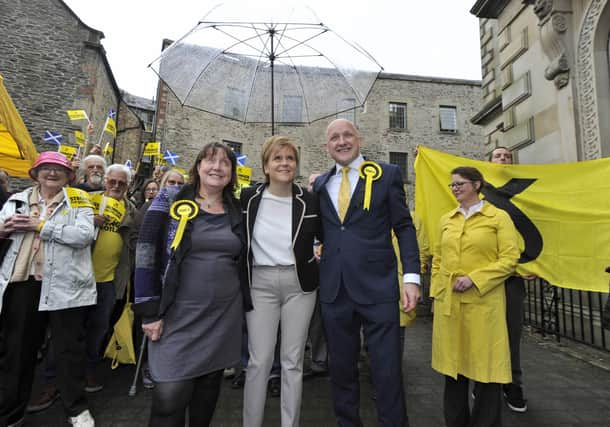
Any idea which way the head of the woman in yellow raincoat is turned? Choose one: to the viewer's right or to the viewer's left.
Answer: to the viewer's left

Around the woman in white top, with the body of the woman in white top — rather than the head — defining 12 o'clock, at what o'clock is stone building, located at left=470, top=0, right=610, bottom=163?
The stone building is roughly at 8 o'clock from the woman in white top.

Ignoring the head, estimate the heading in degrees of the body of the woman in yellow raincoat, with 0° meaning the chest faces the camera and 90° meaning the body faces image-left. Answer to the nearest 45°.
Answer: approximately 45°

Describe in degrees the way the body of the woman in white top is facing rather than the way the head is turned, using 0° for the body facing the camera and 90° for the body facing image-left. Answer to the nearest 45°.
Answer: approximately 0°

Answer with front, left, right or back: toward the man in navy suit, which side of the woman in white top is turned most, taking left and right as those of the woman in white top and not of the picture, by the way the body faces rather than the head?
left
